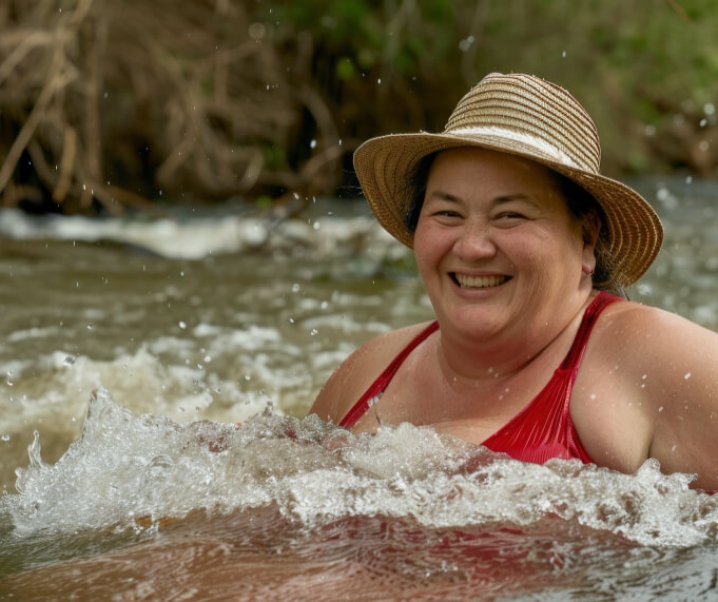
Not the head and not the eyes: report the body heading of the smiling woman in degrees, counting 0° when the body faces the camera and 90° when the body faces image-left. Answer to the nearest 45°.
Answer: approximately 45°
